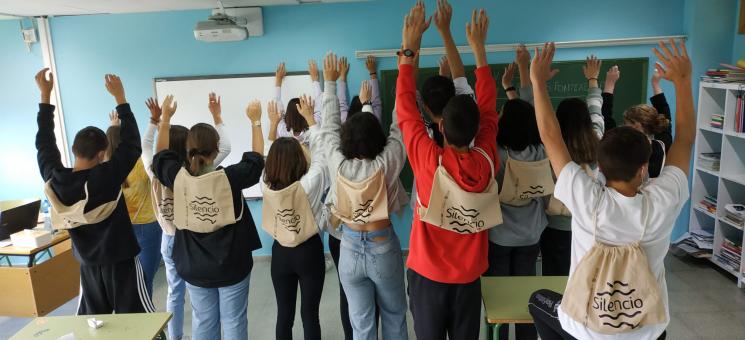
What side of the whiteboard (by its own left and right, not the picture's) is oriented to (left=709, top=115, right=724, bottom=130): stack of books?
left

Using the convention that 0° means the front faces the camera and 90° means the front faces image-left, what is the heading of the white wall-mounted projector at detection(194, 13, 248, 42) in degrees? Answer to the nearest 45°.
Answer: approximately 180°

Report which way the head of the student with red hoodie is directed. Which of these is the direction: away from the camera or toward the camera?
away from the camera

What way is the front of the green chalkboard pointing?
toward the camera

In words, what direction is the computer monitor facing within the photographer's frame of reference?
facing away from the viewer and to the left of the viewer

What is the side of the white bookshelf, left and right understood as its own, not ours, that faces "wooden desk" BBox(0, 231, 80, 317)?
front

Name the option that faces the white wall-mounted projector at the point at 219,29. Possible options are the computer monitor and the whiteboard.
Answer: the whiteboard

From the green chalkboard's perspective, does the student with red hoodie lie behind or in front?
in front

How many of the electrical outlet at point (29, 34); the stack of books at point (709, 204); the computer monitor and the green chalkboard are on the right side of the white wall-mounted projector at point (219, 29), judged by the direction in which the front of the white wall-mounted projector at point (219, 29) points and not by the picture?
2

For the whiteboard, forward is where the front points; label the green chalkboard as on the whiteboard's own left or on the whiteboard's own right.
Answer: on the whiteboard's own left

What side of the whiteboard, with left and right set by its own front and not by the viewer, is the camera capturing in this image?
front

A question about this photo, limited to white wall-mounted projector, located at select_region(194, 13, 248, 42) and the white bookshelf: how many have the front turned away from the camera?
1
